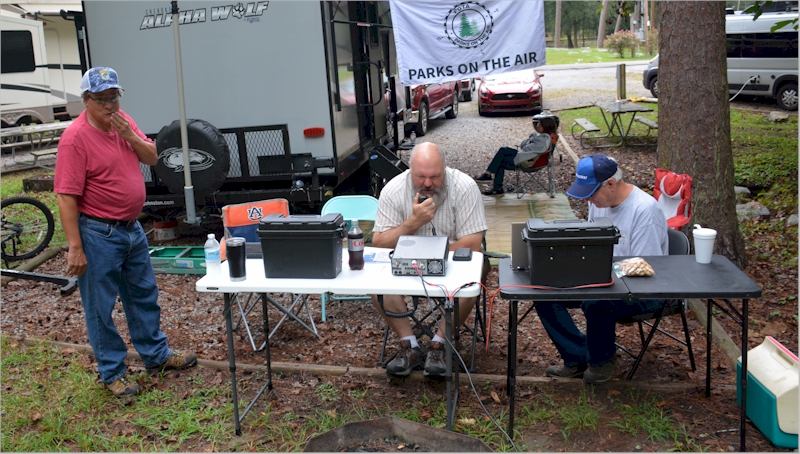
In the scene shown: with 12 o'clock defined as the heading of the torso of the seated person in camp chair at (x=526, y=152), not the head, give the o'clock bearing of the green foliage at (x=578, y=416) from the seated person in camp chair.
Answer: The green foliage is roughly at 9 o'clock from the seated person in camp chair.

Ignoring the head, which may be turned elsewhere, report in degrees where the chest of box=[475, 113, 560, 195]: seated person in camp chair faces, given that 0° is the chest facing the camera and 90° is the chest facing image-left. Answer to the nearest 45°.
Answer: approximately 90°

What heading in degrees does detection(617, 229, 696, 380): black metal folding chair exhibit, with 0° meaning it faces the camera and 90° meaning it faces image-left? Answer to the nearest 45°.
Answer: approximately 45°

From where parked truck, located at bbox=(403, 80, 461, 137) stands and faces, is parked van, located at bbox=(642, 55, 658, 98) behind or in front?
behind

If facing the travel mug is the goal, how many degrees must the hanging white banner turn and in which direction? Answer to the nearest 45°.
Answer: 0° — it already faces it

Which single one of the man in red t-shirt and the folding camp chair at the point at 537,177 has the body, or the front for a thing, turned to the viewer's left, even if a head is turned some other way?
the folding camp chair

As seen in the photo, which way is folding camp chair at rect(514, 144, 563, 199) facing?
to the viewer's left

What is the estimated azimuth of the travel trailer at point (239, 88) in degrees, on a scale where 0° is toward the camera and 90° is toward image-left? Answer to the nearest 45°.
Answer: approximately 180°

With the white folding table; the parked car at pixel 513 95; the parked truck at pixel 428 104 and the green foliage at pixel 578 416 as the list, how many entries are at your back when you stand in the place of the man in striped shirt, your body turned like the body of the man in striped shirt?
2

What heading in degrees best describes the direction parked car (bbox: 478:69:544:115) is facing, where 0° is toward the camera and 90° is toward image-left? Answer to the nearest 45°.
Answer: approximately 0°

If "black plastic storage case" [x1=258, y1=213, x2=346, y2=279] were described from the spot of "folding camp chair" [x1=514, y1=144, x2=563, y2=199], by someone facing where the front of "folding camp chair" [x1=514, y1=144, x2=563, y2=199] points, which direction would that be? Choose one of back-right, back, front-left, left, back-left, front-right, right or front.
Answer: left
